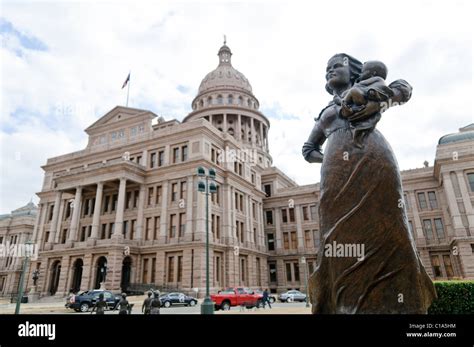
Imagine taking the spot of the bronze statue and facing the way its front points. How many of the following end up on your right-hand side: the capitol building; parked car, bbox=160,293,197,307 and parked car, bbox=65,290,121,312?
3

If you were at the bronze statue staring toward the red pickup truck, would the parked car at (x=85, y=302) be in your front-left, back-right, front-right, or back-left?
front-left

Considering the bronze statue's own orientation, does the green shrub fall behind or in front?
behind

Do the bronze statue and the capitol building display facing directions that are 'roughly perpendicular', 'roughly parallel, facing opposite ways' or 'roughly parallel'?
roughly parallel

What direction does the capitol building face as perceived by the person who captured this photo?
facing the viewer and to the left of the viewer

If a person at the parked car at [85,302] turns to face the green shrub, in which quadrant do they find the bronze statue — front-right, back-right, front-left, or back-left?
front-right

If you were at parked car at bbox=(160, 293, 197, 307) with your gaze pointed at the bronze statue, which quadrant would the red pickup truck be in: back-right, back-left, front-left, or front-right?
front-left

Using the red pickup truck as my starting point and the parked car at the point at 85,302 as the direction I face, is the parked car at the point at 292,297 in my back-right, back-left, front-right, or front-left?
back-right

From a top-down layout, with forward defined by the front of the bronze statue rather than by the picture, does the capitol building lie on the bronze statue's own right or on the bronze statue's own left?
on the bronze statue's own right

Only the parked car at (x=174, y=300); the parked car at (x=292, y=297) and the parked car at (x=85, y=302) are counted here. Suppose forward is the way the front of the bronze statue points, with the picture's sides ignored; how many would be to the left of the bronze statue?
0

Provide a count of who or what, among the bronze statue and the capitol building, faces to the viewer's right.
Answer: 0
